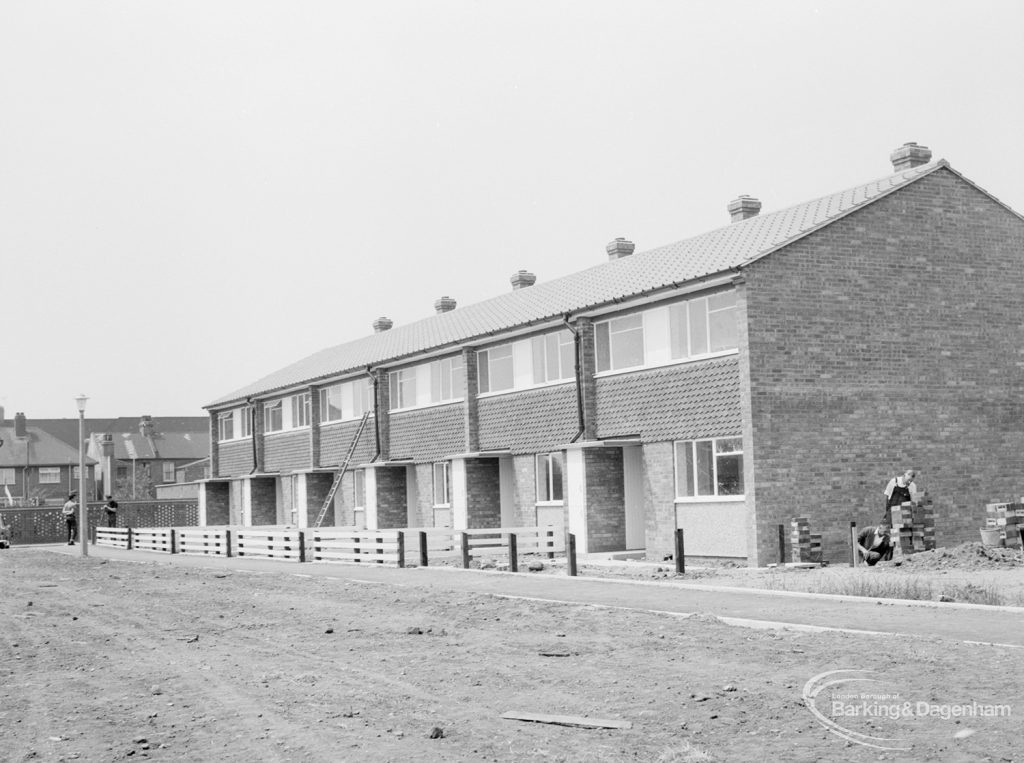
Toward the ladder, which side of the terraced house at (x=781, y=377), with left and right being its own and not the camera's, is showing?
right

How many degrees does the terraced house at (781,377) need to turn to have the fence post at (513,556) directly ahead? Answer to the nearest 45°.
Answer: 0° — it already faces it

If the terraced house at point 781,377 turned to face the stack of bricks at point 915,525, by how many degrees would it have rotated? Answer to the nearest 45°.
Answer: approximately 90° to its left

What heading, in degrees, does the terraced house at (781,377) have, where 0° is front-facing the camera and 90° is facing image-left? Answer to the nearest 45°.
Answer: approximately 45°

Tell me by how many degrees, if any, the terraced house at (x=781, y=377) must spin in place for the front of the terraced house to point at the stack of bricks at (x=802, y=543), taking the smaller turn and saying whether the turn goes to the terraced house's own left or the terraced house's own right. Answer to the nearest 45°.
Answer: approximately 45° to the terraced house's own left

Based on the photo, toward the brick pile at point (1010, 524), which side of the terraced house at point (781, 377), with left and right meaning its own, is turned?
left

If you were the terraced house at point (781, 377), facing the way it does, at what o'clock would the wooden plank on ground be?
The wooden plank on ground is roughly at 11 o'clock from the terraced house.

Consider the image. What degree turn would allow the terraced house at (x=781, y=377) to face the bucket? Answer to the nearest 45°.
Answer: approximately 90° to its left

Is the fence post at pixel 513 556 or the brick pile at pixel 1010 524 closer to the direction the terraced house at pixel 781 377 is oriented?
the fence post
